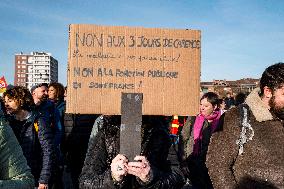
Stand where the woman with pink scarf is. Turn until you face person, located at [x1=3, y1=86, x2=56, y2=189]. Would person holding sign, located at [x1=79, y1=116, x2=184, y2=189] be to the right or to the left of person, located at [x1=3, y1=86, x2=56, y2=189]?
left

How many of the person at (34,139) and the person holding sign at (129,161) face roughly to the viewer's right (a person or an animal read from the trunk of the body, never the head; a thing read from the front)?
0

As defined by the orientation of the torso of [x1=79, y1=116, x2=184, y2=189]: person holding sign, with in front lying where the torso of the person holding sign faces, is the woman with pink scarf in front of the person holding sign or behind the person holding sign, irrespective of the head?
behind

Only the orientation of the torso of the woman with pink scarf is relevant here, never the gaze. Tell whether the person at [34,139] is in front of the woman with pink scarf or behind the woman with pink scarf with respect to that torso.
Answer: in front

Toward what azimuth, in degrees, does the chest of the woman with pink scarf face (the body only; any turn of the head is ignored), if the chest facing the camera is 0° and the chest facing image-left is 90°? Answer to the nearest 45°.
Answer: approximately 45°

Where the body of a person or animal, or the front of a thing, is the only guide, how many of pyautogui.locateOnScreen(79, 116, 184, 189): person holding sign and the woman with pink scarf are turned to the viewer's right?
0

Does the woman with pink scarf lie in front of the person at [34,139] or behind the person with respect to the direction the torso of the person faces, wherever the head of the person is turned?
behind
